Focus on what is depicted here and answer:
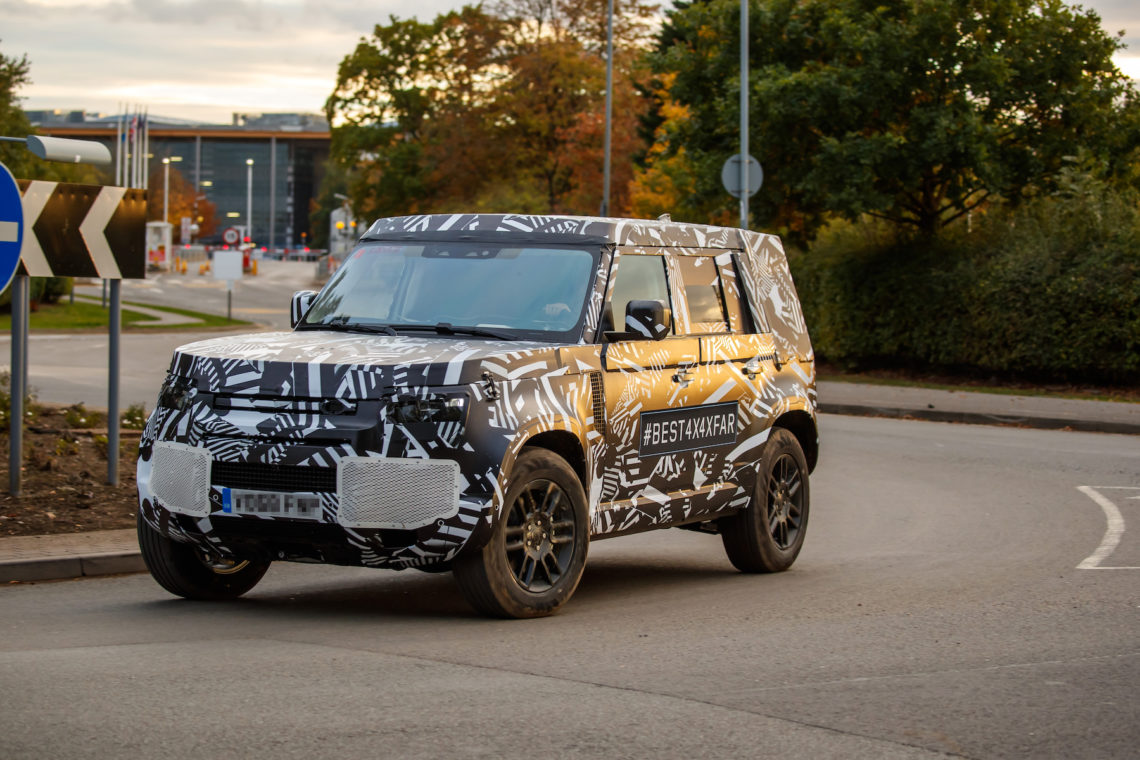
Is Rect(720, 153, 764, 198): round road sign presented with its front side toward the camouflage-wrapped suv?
no

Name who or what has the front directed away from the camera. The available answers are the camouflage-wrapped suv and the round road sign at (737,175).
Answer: the round road sign

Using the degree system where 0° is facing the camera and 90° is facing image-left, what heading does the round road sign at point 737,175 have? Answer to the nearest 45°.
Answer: approximately 180°

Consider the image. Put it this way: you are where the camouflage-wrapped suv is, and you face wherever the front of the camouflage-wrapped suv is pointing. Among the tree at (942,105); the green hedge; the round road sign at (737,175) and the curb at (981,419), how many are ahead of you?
0

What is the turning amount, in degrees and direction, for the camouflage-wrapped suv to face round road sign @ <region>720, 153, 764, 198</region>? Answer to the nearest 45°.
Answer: approximately 135° to its right

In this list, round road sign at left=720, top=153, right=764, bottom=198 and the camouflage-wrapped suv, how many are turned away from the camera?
1

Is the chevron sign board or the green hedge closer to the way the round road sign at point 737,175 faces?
the green hedge

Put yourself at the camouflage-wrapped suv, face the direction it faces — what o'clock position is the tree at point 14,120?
The tree is roughly at 4 o'clock from the camouflage-wrapped suv.

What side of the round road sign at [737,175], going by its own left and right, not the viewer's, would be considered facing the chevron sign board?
back

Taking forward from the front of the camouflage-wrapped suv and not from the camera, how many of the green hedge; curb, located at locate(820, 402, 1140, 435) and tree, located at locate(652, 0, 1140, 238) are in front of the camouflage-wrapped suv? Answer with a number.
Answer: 0

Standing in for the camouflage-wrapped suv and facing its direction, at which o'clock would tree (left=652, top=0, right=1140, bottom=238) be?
The tree is roughly at 5 o'clock from the camouflage-wrapped suv.

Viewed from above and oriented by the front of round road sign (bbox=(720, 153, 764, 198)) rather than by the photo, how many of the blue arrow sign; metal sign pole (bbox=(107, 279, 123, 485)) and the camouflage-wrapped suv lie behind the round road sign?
3

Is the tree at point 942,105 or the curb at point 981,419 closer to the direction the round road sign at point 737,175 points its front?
the tree

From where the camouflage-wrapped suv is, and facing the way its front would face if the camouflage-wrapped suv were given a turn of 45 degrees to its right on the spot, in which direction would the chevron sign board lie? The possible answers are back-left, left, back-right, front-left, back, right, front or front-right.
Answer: front-right

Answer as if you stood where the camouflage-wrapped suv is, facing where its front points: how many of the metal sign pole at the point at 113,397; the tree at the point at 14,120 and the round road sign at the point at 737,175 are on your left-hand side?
0

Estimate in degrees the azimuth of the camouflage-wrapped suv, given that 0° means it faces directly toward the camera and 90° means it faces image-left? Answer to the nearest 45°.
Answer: approximately 45°

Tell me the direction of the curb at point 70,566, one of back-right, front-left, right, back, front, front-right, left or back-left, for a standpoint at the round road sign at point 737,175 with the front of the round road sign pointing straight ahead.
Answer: back
